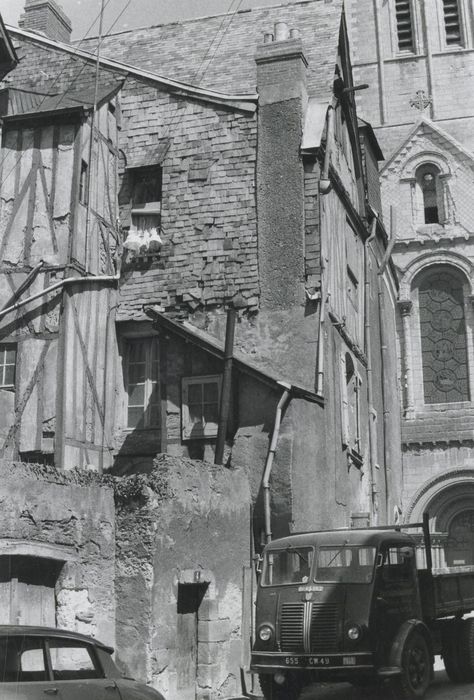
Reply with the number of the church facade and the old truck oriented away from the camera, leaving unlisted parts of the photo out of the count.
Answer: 0

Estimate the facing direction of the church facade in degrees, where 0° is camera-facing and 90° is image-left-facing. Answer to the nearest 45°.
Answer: approximately 0°

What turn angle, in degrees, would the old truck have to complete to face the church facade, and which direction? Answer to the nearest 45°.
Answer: approximately 135° to its right

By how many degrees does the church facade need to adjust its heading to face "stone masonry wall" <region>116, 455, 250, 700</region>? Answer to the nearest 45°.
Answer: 0° — it already faces it
